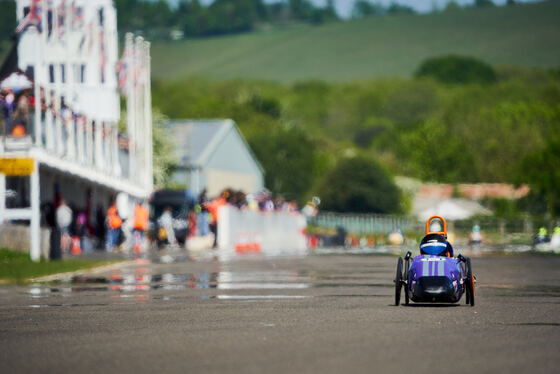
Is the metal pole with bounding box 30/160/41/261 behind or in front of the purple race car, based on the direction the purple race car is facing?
behind

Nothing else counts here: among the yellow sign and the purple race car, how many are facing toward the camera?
2

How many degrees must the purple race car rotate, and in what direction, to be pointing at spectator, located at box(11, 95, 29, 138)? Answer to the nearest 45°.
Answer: approximately 135° to its right

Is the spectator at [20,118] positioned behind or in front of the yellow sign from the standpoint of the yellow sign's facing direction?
behind

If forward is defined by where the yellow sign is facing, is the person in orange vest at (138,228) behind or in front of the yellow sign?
behind

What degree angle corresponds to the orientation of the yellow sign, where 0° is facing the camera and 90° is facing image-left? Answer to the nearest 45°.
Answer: approximately 0°

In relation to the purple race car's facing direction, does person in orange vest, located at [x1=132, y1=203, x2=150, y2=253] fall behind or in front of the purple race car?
behind

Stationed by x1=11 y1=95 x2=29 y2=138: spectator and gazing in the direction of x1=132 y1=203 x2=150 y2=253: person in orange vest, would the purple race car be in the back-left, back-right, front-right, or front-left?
back-right

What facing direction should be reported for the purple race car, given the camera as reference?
facing the viewer
